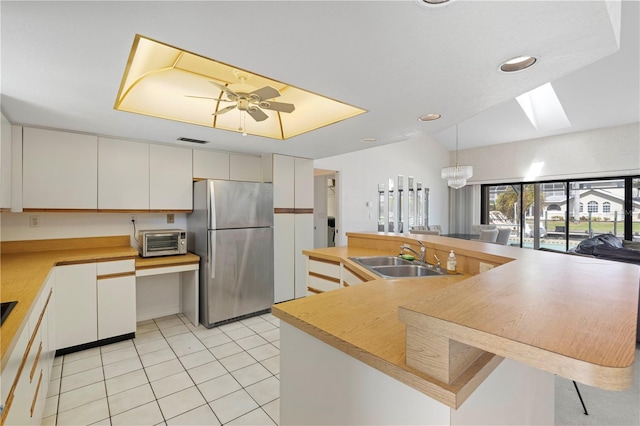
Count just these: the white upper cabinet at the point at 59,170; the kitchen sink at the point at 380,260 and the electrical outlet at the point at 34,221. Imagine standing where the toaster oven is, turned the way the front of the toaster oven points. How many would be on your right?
2

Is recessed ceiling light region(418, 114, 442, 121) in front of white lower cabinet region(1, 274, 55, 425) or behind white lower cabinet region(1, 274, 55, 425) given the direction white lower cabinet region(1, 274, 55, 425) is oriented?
in front

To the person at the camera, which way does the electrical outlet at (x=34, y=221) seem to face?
facing the viewer

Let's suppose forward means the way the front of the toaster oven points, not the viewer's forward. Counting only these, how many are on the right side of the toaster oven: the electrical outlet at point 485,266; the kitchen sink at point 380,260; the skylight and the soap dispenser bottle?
0

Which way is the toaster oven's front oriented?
toward the camera

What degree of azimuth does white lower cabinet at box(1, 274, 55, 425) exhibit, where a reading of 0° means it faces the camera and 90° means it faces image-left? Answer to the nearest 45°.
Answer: approximately 270°

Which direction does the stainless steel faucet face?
to the viewer's left

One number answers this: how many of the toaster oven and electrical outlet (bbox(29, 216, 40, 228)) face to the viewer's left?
0

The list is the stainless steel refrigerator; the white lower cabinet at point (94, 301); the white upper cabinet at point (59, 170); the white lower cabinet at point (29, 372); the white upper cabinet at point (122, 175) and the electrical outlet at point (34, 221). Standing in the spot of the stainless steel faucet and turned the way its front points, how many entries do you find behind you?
0

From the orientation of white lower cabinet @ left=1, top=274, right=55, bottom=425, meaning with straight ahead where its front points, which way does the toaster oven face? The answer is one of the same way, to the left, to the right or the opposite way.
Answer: to the right

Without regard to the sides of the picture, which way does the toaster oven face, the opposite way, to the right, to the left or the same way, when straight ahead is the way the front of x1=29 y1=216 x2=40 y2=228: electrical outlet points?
the same way

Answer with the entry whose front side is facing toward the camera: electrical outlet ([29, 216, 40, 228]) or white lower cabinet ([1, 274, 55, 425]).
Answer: the electrical outlet

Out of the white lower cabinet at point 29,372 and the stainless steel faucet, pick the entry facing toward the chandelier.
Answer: the white lower cabinet

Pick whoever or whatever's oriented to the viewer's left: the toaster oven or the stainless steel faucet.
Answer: the stainless steel faucet
